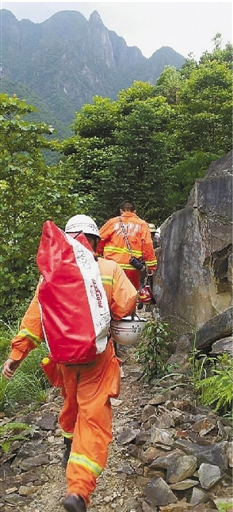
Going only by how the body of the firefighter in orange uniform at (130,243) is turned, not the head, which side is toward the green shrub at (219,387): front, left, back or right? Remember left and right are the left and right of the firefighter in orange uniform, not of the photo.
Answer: back

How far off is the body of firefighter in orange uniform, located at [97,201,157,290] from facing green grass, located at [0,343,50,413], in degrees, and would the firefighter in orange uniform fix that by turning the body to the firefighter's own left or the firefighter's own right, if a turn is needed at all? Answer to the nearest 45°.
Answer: approximately 135° to the firefighter's own left

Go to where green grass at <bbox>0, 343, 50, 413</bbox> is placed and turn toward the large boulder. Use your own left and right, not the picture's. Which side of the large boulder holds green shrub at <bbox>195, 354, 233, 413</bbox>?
right

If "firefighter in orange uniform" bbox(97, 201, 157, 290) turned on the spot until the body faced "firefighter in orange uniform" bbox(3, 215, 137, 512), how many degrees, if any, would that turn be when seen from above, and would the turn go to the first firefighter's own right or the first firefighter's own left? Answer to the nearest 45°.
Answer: approximately 180°

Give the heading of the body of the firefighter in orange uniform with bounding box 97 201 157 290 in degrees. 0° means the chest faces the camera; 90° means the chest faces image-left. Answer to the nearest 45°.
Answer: approximately 180°

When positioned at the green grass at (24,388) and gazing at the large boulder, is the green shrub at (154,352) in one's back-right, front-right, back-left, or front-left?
front-right

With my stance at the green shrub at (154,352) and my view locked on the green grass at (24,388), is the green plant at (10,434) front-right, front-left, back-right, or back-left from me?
front-left

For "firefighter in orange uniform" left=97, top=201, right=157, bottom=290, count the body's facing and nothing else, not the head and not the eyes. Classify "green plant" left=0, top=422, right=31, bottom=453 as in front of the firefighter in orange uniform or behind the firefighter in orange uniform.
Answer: behind
